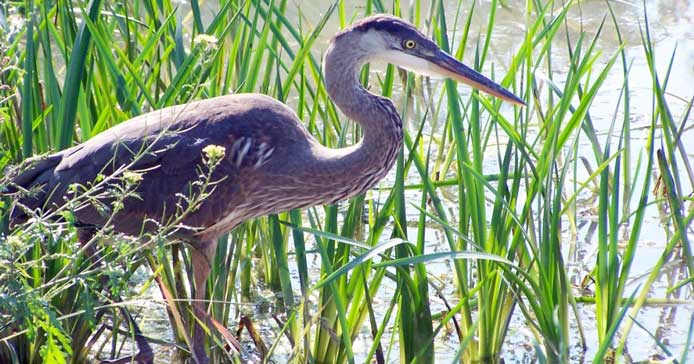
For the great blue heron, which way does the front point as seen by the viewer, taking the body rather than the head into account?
to the viewer's right
